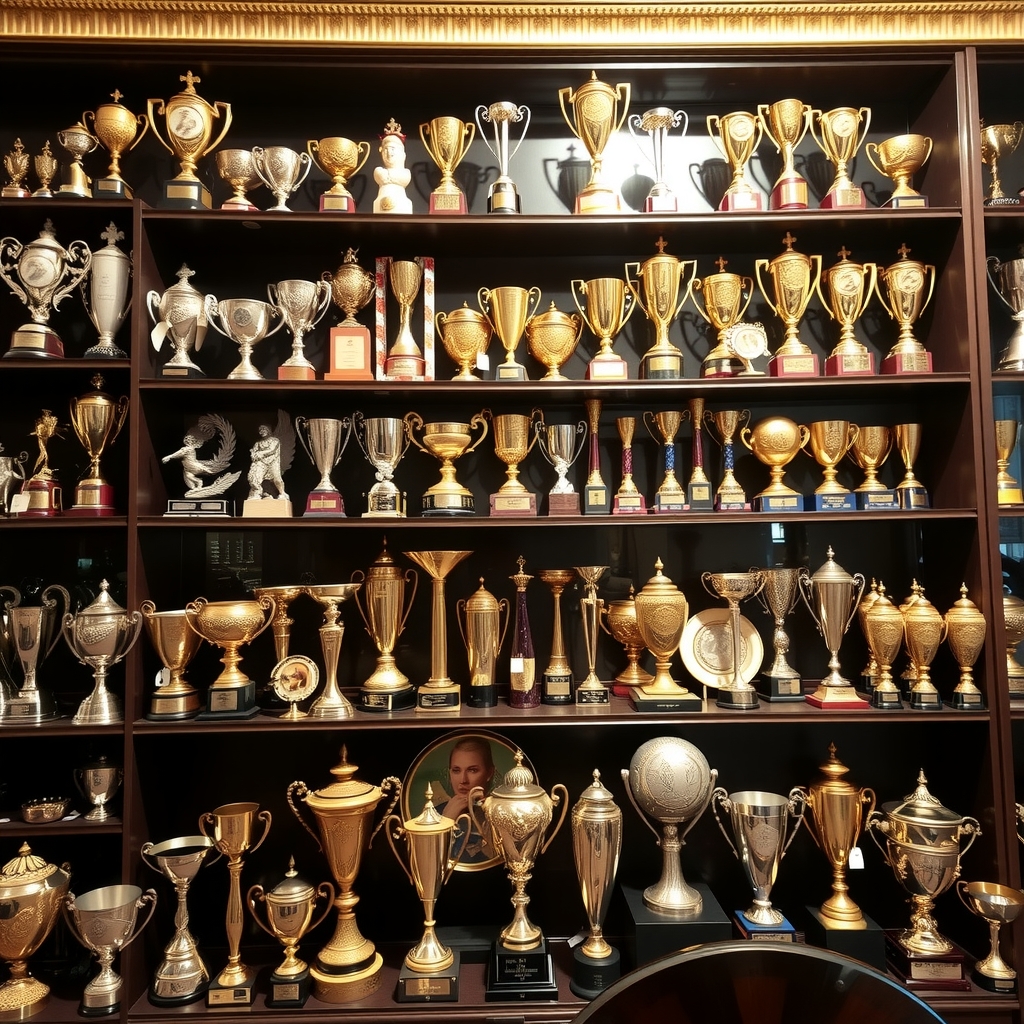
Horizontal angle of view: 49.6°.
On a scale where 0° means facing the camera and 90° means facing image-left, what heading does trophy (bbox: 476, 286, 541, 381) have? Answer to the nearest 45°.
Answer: approximately 0°

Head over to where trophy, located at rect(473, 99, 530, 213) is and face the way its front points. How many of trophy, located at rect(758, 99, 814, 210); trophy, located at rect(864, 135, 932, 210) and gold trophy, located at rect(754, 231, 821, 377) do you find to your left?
3

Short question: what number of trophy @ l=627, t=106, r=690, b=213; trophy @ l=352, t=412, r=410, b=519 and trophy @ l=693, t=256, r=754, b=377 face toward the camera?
3
